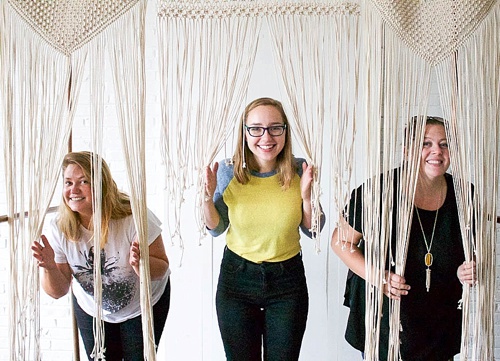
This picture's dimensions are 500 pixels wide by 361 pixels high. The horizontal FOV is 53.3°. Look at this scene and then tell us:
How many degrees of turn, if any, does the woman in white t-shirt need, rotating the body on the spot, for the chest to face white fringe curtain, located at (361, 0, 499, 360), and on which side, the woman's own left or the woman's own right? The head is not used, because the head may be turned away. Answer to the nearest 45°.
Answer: approximately 45° to the woman's own left

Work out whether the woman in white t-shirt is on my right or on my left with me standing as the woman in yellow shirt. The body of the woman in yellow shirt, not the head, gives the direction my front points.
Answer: on my right

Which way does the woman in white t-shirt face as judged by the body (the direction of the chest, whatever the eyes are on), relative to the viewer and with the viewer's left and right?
facing the viewer

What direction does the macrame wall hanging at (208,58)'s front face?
toward the camera

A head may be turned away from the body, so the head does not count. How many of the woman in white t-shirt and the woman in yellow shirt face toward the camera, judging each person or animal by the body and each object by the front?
2

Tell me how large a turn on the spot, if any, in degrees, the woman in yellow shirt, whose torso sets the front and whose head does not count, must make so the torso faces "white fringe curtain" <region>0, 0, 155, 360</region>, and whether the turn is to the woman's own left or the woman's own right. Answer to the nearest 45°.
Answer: approximately 90° to the woman's own right

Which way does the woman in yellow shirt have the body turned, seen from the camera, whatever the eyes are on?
toward the camera
